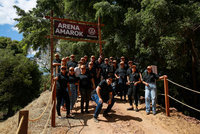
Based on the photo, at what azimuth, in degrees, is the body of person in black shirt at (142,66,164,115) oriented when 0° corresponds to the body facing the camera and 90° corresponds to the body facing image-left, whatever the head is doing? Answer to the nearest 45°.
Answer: approximately 0°

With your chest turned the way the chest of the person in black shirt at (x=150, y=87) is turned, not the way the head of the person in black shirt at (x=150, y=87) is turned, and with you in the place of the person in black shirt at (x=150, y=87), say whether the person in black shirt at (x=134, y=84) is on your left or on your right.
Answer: on your right

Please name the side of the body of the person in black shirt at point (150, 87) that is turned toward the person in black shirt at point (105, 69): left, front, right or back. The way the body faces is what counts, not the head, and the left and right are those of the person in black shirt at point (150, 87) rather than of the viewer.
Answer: right
